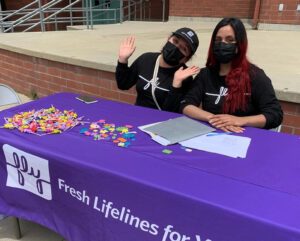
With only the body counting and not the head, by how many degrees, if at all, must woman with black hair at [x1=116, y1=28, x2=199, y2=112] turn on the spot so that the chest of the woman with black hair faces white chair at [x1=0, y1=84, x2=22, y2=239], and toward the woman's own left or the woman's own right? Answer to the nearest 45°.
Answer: approximately 90° to the woman's own right

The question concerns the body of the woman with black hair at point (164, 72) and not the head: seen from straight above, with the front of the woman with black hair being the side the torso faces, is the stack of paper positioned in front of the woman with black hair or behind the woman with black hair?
in front

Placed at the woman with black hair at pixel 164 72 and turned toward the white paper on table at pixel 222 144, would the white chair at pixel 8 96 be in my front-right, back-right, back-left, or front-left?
back-right

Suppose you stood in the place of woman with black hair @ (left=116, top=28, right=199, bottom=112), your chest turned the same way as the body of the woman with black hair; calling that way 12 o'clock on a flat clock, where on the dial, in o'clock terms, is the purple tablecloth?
The purple tablecloth is roughly at 12 o'clock from the woman with black hair.

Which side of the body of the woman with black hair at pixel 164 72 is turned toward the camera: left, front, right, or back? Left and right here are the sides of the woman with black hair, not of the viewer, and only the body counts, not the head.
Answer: front

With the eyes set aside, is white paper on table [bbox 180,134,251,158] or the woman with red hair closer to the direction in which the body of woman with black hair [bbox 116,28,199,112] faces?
the white paper on table

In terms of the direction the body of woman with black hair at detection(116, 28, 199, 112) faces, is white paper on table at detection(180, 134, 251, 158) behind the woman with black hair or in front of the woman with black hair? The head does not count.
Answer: in front

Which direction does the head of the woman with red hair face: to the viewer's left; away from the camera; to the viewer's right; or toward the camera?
toward the camera

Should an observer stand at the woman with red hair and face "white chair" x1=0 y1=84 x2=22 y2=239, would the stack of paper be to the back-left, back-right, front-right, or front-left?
front-left

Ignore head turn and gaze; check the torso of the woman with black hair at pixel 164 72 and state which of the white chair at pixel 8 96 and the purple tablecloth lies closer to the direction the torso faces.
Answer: the purple tablecloth

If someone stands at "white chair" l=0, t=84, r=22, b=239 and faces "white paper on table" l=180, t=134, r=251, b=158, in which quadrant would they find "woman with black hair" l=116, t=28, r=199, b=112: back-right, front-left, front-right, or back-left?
front-left

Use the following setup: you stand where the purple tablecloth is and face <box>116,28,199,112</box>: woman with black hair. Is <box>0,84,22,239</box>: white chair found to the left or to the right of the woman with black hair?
left

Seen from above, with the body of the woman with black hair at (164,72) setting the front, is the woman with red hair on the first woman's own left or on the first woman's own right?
on the first woman's own left
